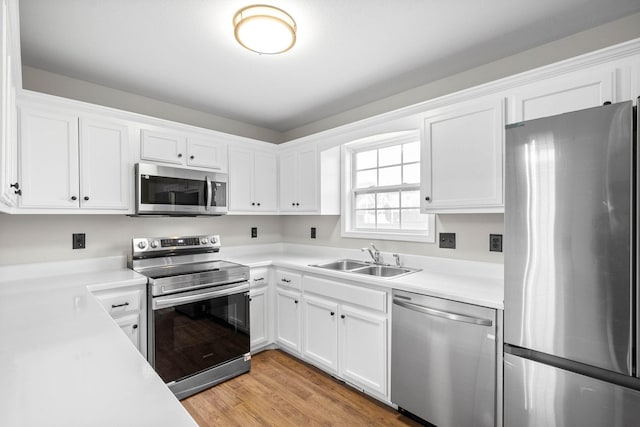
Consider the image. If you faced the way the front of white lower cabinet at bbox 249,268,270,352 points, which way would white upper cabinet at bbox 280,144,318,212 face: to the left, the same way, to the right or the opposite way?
to the right

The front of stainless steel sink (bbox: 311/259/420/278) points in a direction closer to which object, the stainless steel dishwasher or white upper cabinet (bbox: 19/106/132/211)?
the white upper cabinet

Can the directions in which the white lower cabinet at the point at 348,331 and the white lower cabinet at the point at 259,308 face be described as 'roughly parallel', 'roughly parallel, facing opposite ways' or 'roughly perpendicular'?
roughly perpendicular

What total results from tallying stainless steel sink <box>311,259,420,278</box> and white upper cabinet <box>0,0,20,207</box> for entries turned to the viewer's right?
1

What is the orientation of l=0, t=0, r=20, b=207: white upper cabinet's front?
to the viewer's right

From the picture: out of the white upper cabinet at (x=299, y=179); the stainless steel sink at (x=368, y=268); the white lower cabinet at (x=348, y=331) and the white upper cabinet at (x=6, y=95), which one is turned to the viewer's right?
the white upper cabinet at (x=6, y=95)

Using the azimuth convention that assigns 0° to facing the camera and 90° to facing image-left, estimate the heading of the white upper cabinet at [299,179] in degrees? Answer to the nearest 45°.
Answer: approximately 45°

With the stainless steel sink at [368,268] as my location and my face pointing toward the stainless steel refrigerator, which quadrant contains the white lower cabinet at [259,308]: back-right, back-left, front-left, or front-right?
back-right

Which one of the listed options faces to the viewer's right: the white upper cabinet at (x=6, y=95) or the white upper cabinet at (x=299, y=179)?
the white upper cabinet at (x=6, y=95)
